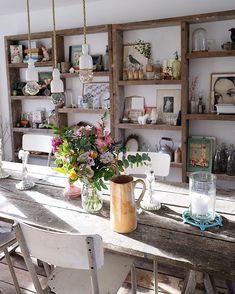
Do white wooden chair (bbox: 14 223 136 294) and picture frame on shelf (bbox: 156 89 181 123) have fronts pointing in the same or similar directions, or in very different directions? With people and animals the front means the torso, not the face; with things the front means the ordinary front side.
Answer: very different directions

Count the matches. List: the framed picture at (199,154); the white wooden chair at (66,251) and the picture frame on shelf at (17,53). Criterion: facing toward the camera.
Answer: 2

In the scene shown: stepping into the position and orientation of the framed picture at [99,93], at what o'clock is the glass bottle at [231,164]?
The glass bottle is roughly at 10 o'clock from the framed picture.

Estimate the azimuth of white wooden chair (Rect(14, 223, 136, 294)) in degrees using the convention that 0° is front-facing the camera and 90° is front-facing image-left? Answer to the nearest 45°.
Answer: approximately 225°

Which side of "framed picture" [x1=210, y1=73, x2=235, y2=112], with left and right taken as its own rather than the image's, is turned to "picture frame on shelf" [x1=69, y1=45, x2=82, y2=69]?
right

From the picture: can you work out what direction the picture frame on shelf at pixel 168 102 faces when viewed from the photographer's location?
facing the viewer

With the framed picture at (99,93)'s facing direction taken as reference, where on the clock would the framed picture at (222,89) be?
the framed picture at (222,89) is roughly at 10 o'clock from the framed picture at (99,93).

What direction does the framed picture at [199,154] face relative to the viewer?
toward the camera

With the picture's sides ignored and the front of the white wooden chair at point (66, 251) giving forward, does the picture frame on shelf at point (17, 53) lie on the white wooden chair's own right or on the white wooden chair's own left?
on the white wooden chair's own left

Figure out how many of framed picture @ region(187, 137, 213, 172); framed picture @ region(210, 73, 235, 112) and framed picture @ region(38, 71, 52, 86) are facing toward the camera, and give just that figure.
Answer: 3
